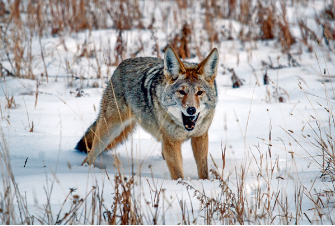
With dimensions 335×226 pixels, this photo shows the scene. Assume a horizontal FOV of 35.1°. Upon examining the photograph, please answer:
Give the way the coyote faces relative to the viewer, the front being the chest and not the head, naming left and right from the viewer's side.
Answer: facing the viewer and to the right of the viewer
